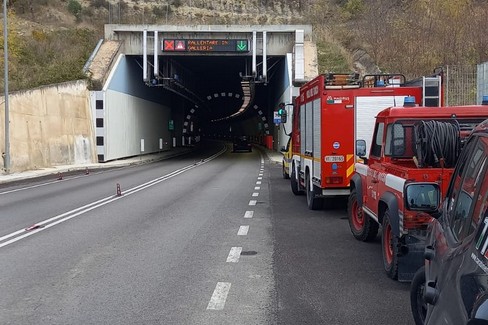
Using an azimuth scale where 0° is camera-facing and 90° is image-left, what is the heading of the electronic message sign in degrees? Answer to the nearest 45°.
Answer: approximately 0°

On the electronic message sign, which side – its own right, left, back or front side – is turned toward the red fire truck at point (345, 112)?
front

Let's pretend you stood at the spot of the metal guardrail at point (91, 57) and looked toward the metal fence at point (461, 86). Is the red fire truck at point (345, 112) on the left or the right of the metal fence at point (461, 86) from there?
right

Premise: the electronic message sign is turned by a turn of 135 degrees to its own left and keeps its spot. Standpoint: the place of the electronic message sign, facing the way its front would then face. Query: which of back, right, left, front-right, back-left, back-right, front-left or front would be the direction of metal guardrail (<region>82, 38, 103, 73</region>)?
back-left

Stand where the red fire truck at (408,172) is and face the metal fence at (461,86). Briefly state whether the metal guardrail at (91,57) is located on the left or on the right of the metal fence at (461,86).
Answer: left

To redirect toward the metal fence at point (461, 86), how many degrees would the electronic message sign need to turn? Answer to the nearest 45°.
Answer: approximately 45° to its left

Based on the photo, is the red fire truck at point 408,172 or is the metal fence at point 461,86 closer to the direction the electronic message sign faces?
the red fire truck

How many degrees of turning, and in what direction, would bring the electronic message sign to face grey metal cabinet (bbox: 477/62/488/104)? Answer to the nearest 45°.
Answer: approximately 45° to its left

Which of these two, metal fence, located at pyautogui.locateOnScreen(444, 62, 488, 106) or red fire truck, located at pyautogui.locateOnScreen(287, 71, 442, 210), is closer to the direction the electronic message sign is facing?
the red fire truck

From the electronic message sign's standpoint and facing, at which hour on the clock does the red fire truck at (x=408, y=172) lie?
The red fire truck is roughly at 12 o'clock from the electronic message sign.
